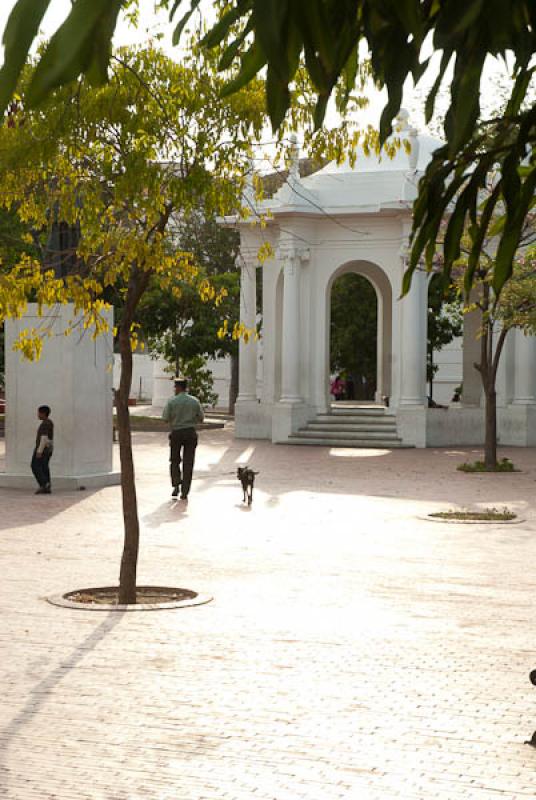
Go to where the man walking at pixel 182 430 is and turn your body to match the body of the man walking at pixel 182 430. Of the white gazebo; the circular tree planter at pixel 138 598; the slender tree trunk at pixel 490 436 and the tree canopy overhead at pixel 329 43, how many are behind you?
2

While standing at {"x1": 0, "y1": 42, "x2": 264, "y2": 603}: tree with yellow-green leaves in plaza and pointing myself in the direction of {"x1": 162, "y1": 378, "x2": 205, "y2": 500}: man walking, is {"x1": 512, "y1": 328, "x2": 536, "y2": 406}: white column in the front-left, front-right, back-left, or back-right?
front-right

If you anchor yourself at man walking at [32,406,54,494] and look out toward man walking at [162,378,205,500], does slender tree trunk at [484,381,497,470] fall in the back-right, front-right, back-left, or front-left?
front-left

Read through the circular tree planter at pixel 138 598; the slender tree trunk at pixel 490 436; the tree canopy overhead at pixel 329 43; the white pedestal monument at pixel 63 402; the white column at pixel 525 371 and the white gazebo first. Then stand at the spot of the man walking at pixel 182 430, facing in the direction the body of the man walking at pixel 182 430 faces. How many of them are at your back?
2

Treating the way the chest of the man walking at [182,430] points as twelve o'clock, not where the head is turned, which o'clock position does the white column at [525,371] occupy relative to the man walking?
The white column is roughly at 1 o'clock from the man walking.

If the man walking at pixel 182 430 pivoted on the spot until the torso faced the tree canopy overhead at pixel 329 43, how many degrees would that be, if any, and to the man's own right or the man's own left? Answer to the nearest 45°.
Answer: approximately 180°

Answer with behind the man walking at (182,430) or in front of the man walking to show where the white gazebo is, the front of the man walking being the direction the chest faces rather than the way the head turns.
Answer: in front

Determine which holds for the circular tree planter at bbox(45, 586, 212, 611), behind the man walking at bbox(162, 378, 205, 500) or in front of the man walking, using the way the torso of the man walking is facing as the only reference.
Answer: behind

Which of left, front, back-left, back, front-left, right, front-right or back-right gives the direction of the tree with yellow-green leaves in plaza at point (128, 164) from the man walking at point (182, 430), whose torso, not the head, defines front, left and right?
back

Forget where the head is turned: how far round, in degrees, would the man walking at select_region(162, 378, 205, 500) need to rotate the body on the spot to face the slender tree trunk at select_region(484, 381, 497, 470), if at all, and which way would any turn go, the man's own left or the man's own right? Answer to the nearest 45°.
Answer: approximately 45° to the man's own right

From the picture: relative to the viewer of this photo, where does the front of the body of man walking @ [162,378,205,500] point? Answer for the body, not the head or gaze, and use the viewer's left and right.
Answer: facing away from the viewer

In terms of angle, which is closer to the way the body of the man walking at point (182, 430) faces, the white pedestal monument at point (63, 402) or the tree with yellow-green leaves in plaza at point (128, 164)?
the white pedestal monument

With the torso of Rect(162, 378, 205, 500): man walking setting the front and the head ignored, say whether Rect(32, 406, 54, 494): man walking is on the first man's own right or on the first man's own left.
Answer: on the first man's own left

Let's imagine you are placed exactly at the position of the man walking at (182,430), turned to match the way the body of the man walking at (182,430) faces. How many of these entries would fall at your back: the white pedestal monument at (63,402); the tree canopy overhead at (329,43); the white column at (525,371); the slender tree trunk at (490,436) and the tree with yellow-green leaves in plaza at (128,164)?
2
